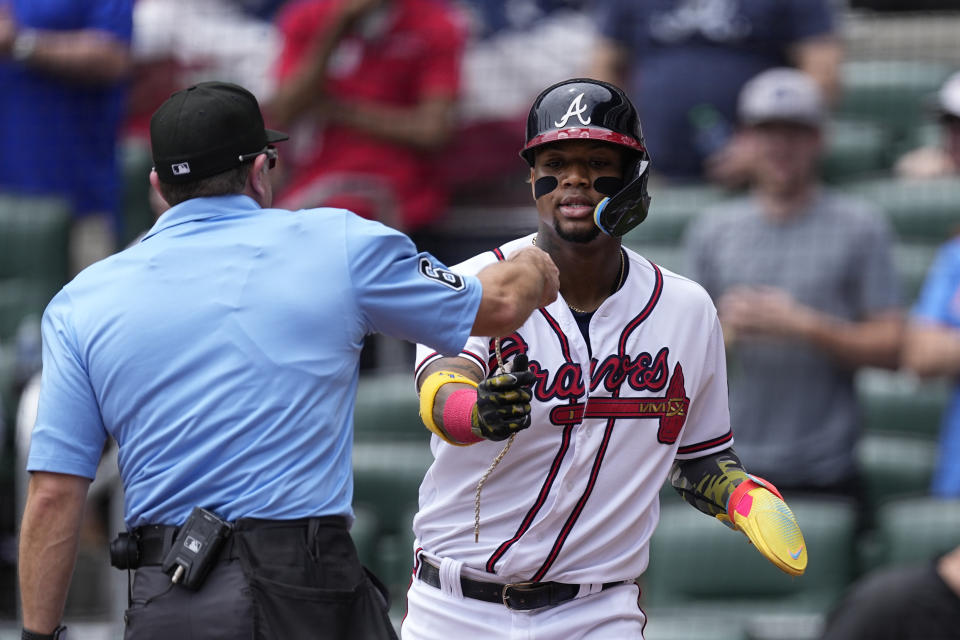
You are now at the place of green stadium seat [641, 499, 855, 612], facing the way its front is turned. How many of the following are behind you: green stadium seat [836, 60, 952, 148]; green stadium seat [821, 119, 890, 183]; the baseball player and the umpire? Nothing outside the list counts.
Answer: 2

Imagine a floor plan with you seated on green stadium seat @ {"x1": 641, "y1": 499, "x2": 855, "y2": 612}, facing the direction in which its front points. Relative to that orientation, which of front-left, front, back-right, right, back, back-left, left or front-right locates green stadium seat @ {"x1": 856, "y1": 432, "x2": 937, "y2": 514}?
back-left

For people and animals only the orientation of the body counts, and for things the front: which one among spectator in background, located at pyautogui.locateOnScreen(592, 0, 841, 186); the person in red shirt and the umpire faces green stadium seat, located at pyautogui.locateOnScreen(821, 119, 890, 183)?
the umpire

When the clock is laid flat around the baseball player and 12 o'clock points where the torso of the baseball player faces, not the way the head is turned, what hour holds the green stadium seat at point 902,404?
The green stadium seat is roughly at 7 o'clock from the baseball player.

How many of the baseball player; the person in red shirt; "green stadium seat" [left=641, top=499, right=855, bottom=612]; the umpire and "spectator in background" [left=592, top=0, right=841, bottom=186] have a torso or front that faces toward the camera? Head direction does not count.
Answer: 4

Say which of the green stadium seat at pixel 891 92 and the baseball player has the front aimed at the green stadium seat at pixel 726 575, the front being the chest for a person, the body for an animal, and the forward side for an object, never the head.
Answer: the green stadium seat at pixel 891 92

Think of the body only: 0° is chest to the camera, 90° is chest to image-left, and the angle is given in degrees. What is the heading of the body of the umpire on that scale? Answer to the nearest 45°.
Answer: approximately 225°

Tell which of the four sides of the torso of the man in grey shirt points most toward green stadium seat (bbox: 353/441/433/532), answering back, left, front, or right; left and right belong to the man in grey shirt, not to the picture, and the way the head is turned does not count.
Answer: right

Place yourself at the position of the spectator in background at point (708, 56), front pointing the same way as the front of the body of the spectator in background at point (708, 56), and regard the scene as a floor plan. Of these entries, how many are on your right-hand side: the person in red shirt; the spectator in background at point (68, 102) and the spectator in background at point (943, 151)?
2

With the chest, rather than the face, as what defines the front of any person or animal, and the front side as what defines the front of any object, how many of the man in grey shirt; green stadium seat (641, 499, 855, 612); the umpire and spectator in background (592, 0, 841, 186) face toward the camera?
3

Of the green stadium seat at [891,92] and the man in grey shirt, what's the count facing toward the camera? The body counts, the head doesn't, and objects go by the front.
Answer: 2
